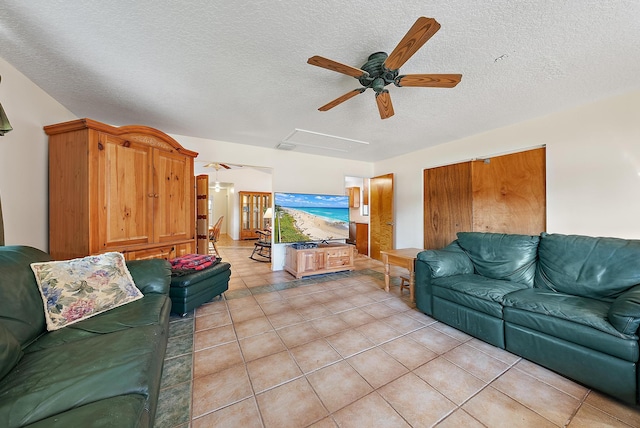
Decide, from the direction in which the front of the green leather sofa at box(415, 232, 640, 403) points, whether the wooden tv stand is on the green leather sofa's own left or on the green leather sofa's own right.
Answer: on the green leather sofa's own right

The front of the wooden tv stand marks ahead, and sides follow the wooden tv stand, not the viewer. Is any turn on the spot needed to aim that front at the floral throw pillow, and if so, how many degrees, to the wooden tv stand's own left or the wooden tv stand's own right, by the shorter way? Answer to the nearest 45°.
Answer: approximately 90° to the wooden tv stand's own right

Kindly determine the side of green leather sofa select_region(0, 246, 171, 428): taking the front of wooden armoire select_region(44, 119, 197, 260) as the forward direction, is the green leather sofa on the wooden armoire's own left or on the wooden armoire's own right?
on the wooden armoire's own right

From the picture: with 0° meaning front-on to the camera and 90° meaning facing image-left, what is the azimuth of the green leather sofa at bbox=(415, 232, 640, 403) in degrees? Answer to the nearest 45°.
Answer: approximately 45°

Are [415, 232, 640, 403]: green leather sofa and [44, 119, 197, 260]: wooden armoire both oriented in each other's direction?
yes

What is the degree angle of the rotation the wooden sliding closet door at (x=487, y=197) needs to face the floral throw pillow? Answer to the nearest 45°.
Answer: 0° — it already faces it

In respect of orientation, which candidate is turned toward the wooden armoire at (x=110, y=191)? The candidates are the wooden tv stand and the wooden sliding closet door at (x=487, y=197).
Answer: the wooden sliding closet door at (x=487, y=197)

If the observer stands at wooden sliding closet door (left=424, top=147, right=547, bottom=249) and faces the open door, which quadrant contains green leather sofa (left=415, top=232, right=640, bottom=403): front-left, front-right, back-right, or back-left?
back-left

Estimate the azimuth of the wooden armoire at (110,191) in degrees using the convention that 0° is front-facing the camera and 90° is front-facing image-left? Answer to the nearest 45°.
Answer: approximately 315°

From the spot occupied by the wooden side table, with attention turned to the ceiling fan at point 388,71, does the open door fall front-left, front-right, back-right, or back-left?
back-right

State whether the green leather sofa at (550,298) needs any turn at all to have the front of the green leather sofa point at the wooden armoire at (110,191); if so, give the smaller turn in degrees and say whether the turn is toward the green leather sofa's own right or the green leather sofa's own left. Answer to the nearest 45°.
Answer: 0° — it already faces it

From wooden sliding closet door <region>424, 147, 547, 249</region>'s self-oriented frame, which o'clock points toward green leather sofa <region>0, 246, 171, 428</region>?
The green leather sofa is roughly at 11 o'clock from the wooden sliding closet door.

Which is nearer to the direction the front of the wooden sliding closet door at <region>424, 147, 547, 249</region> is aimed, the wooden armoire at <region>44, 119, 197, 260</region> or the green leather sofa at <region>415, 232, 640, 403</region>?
the wooden armoire
